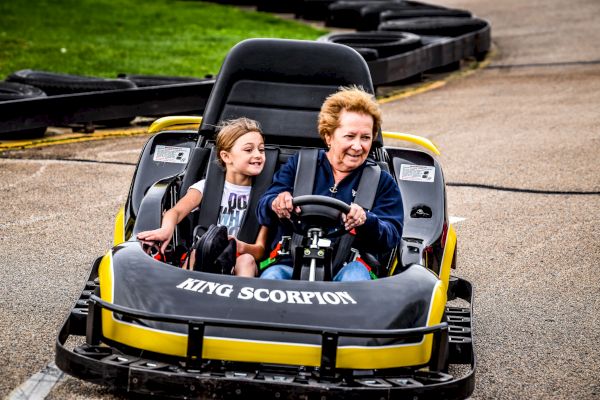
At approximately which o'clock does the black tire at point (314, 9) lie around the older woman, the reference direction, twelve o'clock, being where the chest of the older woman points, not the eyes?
The black tire is roughly at 6 o'clock from the older woman.

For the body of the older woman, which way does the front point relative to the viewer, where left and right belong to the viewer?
facing the viewer

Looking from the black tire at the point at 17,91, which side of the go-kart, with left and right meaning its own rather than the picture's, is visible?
back

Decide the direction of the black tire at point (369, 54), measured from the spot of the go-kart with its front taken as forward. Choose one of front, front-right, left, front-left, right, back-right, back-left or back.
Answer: back

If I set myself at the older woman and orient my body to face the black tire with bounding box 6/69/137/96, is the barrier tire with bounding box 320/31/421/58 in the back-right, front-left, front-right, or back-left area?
front-right

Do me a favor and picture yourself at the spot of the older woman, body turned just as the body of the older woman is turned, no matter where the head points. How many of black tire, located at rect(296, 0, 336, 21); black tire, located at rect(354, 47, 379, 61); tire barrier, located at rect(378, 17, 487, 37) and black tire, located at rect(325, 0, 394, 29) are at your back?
4

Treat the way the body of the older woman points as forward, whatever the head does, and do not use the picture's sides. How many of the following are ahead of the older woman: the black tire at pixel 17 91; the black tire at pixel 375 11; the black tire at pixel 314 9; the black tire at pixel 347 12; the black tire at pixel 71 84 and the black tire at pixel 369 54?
0

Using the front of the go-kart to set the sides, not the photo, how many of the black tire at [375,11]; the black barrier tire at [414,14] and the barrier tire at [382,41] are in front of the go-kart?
0

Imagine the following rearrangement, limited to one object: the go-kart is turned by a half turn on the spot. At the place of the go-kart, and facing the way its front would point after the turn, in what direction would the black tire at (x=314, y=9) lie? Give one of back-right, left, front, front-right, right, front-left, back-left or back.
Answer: front

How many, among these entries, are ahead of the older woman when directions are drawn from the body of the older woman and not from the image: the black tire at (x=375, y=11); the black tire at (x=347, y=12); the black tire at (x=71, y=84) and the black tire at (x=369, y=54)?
0

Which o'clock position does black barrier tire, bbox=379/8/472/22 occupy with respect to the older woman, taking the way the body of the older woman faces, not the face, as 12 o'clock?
The black barrier tire is roughly at 6 o'clock from the older woman.

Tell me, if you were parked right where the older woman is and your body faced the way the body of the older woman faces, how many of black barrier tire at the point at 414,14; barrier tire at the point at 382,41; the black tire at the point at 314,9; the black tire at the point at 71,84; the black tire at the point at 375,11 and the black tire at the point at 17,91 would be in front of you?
0

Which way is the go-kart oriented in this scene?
toward the camera

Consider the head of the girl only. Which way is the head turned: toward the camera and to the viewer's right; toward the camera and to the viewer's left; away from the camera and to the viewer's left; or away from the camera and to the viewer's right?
toward the camera and to the viewer's right

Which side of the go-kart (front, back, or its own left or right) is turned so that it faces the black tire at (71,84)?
back

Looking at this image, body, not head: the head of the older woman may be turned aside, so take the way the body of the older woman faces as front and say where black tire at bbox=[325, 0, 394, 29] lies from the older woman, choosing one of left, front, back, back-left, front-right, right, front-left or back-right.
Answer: back

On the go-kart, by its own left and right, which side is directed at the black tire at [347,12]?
back

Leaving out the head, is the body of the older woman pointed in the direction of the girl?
no
